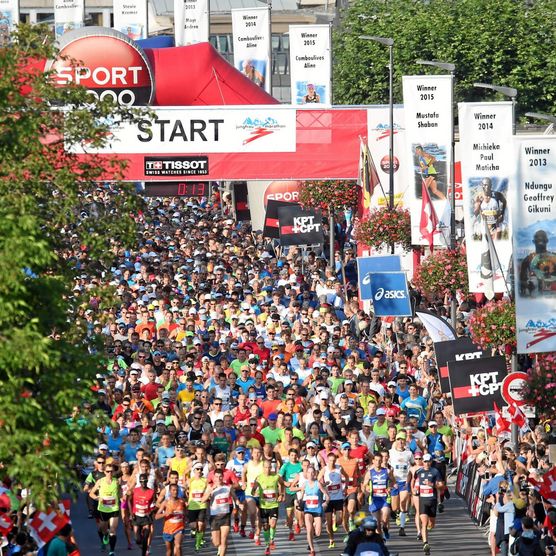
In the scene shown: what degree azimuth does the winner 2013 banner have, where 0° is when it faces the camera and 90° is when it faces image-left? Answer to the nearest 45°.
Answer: approximately 0°

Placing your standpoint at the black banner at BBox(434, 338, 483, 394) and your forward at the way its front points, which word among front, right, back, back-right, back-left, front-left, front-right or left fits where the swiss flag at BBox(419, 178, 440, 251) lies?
back

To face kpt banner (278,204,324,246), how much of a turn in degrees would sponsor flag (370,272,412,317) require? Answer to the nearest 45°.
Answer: approximately 180°

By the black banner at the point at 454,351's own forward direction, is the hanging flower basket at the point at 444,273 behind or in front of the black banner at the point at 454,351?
behind

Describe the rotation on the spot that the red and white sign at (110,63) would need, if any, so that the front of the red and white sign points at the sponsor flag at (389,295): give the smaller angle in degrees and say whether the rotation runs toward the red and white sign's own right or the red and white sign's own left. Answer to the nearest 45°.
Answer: approximately 45° to the red and white sign's own left

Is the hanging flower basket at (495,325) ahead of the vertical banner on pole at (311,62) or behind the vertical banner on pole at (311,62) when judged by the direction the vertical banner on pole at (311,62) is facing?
ahead
